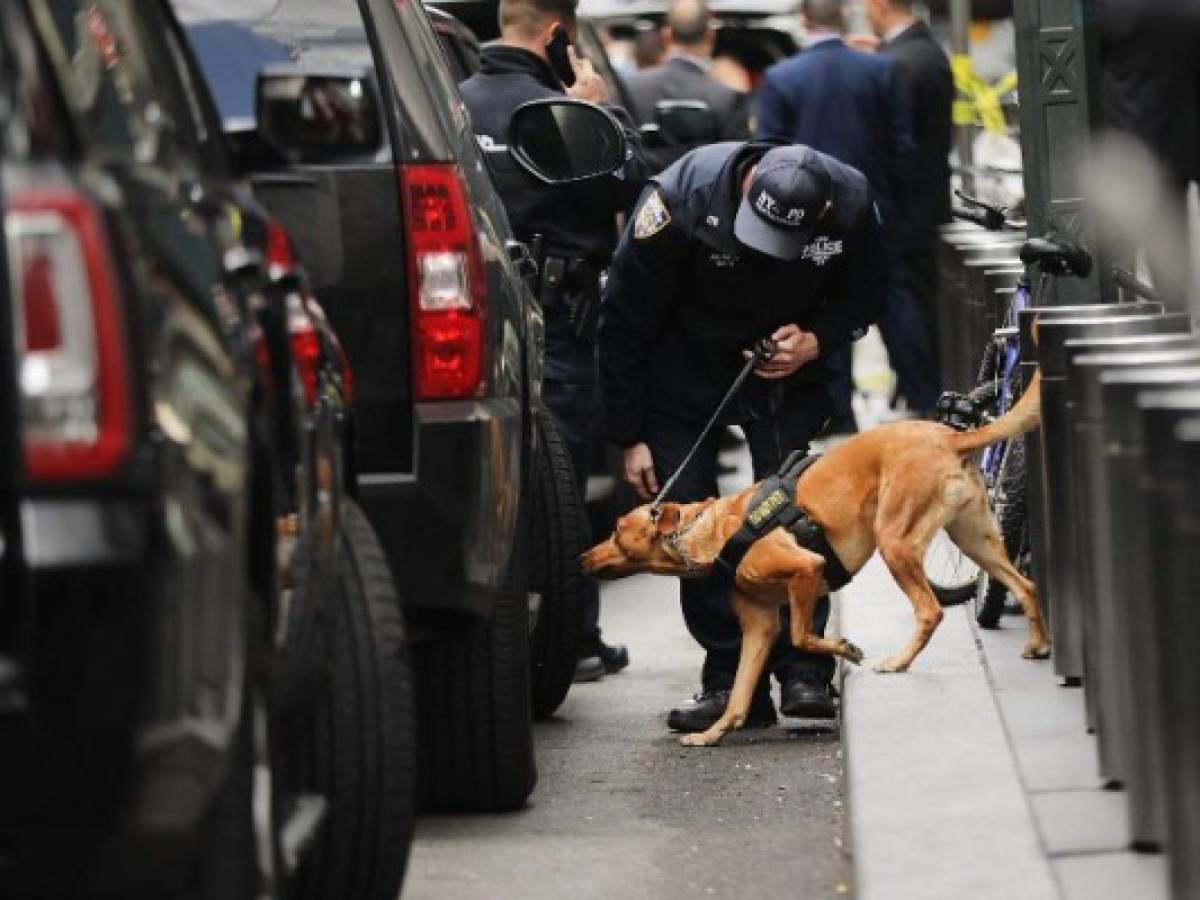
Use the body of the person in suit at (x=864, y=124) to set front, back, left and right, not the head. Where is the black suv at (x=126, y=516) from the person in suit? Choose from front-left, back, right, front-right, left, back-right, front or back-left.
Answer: back

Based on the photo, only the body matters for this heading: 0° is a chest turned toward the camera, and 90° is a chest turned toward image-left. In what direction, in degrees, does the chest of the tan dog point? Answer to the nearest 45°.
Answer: approximately 90°

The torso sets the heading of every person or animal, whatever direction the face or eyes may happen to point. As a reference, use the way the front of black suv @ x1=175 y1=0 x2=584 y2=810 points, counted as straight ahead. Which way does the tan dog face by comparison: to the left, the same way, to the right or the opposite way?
to the left

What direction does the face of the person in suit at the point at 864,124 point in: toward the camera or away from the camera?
away from the camera

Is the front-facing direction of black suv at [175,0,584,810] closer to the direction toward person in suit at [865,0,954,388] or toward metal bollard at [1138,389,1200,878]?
the person in suit

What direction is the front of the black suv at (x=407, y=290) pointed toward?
away from the camera

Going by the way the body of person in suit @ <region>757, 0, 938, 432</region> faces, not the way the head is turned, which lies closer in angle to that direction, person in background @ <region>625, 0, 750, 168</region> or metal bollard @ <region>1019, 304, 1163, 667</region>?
the person in background

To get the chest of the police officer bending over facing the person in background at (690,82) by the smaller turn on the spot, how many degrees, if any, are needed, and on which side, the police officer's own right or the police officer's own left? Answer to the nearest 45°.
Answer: approximately 180°

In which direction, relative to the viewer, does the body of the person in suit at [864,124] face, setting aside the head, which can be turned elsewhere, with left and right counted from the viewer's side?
facing away from the viewer

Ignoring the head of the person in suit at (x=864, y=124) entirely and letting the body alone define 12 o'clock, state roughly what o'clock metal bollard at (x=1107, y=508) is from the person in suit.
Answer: The metal bollard is roughly at 6 o'clock from the person in suit.

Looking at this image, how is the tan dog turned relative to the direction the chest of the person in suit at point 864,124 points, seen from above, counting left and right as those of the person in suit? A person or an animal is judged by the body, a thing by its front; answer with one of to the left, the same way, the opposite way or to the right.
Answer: to the left

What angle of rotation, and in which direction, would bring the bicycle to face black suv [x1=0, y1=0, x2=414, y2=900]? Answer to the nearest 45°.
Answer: approximately 135° to its left

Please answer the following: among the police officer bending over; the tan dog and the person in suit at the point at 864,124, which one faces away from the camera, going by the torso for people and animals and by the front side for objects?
the person in suit

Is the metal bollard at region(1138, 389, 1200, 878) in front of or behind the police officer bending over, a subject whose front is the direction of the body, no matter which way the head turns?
in front
